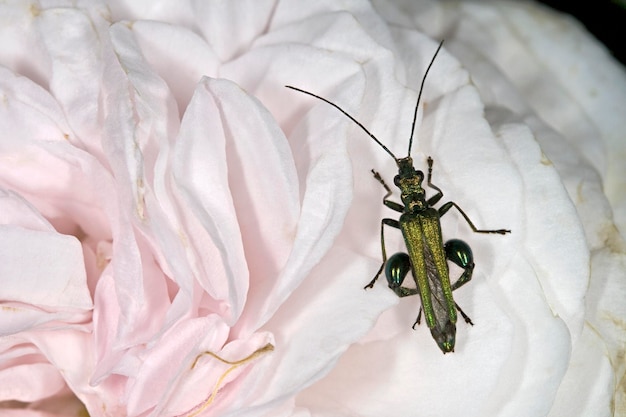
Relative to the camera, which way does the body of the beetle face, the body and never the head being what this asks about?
away from the camera
